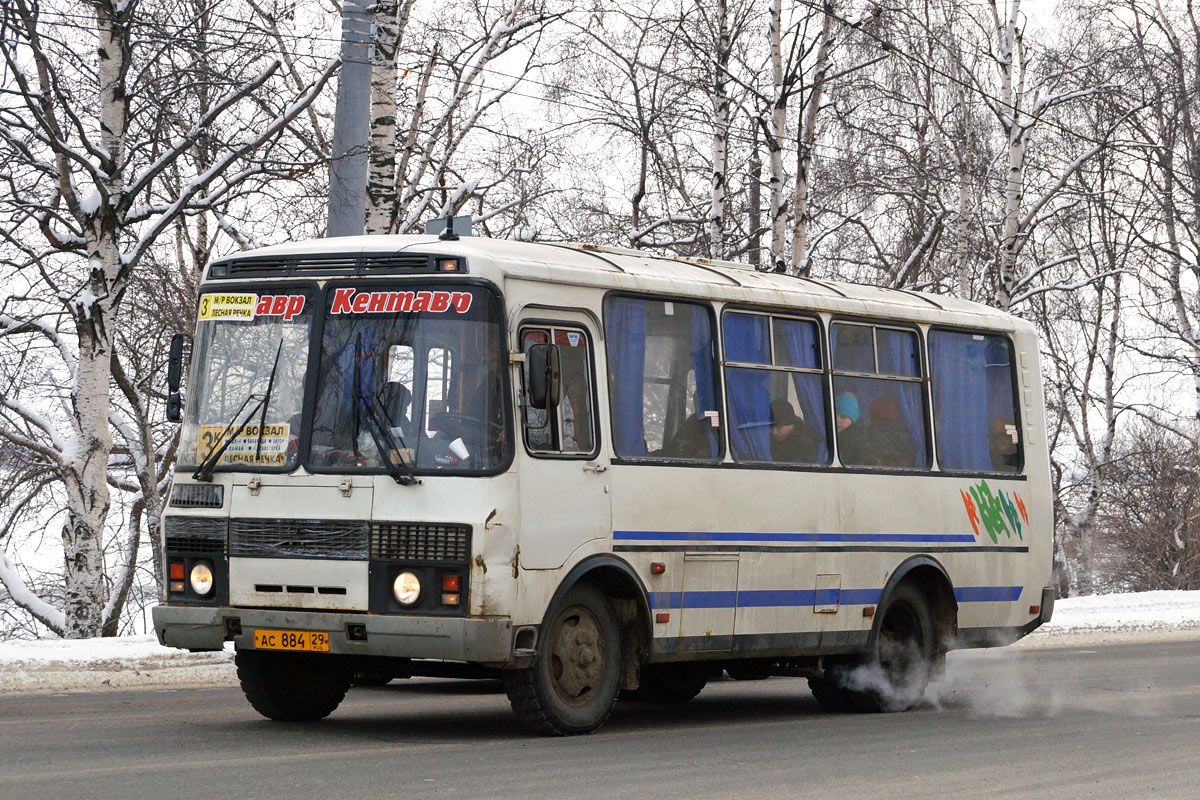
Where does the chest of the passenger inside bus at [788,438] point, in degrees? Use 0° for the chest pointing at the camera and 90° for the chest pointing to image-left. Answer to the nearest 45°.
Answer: approximately 45°

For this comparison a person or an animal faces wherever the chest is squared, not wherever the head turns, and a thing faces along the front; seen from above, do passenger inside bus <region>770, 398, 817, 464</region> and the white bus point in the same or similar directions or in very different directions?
same or similar directions

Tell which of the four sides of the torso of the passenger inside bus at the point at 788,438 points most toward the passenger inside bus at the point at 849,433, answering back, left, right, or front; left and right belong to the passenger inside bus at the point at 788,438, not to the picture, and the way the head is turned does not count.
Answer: back

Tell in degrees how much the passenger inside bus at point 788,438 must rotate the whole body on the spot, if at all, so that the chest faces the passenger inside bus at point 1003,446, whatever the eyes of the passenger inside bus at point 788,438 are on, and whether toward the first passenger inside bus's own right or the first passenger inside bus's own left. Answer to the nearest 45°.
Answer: approximately 180°

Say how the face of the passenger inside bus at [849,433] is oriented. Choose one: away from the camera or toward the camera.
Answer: toward the camera

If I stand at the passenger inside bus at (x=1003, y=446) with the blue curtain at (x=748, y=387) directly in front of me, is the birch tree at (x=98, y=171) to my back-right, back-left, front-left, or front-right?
front-right

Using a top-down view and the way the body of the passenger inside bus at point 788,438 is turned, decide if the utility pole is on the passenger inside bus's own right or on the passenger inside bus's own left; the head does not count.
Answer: on the passenger inside bus's own right

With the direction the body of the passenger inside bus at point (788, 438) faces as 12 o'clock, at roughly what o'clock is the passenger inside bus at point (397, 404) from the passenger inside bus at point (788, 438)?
the passenger inside bus at point (397, 404) is roughly at 12 o'clock from the passenger inside bus at point (788, 438).

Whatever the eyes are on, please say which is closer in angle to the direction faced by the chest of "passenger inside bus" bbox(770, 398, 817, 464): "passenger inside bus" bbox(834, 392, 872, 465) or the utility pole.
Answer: the utility pole

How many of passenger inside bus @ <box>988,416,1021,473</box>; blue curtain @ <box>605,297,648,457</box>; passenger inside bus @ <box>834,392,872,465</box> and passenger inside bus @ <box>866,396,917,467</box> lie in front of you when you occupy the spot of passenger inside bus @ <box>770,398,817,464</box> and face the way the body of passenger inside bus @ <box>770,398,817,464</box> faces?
1

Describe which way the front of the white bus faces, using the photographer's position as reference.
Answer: facing the viewer and to the left of the viewer

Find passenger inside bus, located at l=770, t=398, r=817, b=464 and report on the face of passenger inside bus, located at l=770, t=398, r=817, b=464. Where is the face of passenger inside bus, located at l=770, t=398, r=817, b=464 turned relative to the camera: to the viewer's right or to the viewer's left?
to the viewer's left
